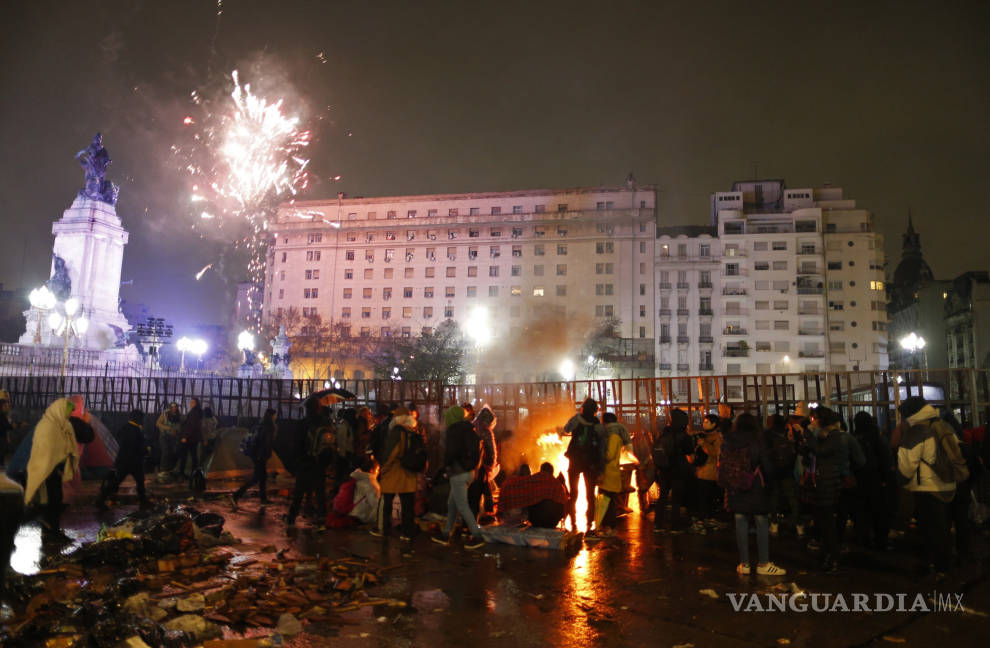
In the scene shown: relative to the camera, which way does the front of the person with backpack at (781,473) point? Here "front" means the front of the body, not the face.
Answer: away from the camera

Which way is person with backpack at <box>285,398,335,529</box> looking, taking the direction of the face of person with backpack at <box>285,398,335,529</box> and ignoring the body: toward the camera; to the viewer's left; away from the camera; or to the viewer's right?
away from the camera

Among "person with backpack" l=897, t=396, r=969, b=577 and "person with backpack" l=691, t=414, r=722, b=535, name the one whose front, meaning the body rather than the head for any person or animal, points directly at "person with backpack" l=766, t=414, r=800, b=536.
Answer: "person with backpack" l=897, t=396, r=969, b=577

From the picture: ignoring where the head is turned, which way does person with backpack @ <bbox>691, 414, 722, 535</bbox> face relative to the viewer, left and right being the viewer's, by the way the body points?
facing to the left of the viewer

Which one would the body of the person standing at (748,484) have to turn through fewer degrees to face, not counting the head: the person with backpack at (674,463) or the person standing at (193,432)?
the person with backpack

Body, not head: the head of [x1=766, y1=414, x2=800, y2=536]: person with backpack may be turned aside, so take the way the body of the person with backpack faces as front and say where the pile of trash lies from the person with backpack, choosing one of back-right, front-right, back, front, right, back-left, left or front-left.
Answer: back-left

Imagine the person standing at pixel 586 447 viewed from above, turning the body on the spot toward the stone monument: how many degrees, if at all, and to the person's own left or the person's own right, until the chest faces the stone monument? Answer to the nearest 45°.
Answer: approximately 45° to the person's own left

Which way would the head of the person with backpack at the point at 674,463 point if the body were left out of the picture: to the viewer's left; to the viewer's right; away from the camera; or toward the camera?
away from the camera
